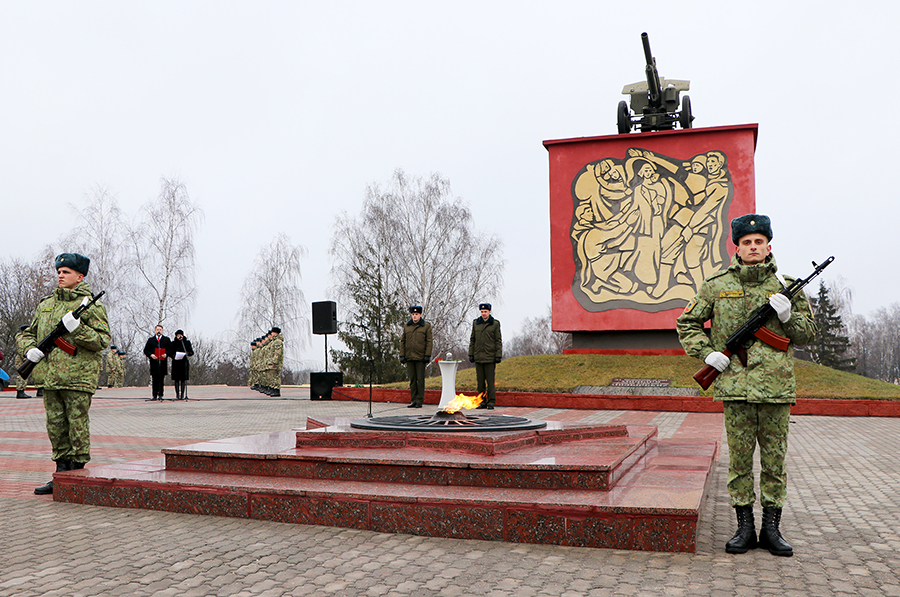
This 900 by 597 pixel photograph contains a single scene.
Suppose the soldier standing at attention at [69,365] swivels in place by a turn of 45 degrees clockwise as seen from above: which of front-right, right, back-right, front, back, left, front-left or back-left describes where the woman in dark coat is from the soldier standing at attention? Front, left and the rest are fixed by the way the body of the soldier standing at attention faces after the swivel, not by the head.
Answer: right

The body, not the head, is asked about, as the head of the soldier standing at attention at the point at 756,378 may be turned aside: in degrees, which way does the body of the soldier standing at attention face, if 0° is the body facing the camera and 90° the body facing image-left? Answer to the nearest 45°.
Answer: approximately 0°

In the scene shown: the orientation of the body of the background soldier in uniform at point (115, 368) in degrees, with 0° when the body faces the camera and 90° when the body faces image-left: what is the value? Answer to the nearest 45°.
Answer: approximately 315°

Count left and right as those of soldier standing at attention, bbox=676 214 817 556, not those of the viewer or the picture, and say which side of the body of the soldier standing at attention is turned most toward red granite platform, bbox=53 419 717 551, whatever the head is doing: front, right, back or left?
right
